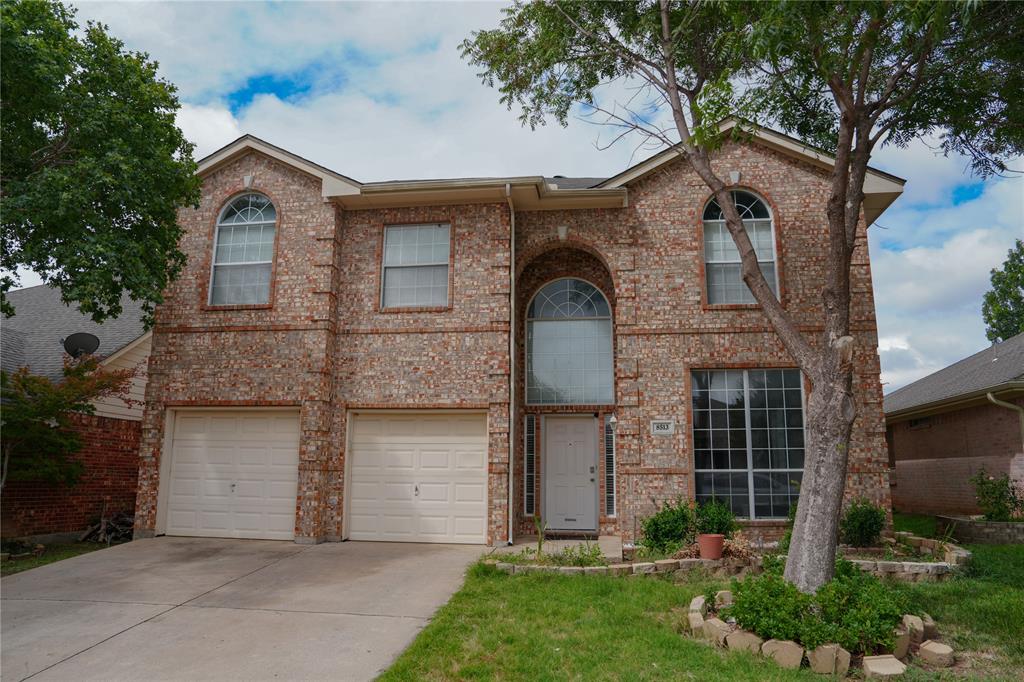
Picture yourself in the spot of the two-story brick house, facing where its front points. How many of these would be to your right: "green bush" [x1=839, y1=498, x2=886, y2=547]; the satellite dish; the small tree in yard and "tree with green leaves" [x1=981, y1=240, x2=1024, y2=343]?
2

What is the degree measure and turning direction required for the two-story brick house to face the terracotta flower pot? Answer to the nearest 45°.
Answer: approximately 45° to its left

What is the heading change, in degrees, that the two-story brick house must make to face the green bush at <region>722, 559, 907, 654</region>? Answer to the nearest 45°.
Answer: approximately 45° to its left

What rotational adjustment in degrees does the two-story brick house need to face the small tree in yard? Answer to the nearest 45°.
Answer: approximately 90° to its right

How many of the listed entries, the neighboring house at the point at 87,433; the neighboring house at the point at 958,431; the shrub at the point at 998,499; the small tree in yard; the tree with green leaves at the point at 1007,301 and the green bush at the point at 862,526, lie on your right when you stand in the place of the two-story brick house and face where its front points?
2

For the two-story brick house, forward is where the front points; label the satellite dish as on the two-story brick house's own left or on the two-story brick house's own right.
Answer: on the two-story brick house's own right

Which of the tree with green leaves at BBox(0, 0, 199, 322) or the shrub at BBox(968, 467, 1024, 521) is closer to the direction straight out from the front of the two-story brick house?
the tree with green leaves

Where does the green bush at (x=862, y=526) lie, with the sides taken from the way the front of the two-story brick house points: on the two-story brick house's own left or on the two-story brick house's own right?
on the two-story brick house's own left

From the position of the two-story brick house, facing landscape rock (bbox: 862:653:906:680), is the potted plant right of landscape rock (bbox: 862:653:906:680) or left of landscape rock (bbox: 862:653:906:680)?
left

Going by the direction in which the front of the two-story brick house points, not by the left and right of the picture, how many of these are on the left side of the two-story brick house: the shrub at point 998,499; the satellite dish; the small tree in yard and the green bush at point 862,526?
2

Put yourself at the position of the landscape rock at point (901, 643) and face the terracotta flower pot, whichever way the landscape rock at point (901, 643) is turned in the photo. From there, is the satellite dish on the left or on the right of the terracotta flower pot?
left

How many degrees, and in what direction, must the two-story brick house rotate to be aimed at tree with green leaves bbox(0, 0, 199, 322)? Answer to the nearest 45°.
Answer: approximately 45° to its right

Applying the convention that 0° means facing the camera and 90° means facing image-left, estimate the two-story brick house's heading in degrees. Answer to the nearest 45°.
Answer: approximately 0°

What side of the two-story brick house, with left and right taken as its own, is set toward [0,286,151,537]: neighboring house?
right

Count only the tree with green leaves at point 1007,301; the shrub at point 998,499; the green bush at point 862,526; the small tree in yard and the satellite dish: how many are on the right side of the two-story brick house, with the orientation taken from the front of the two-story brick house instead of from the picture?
2

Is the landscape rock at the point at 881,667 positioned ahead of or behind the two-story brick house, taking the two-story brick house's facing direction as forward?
ahead
